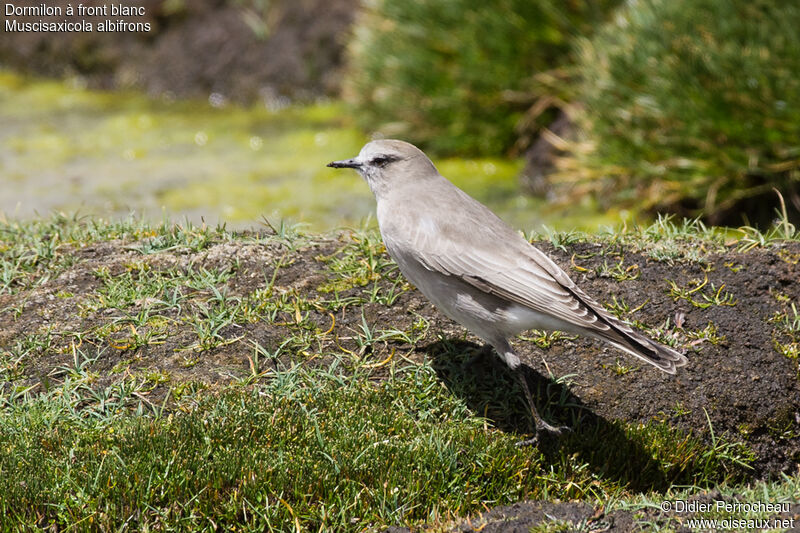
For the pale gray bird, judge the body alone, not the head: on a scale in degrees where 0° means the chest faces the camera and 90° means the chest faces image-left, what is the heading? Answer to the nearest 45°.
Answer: approximately 90°
